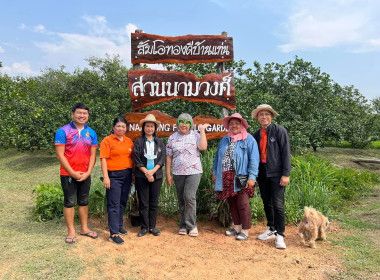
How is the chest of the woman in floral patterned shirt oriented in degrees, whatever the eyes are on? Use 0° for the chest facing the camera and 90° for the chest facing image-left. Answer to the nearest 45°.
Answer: approximately 0°

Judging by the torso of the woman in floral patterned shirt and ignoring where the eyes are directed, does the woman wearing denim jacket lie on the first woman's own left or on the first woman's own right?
on the first woman's own left

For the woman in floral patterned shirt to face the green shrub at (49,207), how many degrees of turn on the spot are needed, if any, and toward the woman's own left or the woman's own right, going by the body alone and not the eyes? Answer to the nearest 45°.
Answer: approximately 90° to the woman's own right

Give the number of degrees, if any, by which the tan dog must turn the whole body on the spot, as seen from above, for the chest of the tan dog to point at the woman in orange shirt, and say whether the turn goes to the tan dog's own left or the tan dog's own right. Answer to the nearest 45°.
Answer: approximately 45° to the tan dog's own right

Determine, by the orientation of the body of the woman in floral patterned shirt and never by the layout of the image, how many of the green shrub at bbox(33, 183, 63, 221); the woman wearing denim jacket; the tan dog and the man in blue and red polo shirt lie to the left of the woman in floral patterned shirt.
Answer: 2

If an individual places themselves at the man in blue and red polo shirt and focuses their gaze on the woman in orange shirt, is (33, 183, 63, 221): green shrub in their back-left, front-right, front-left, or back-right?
back-left
